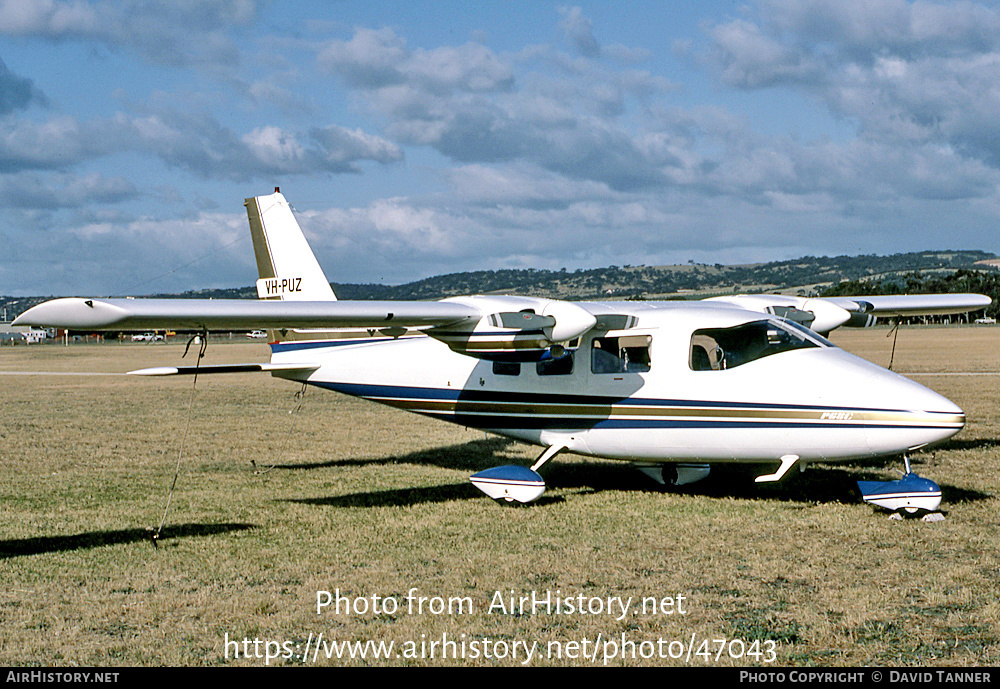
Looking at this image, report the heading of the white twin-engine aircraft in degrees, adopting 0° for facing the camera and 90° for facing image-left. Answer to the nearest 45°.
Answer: approximately 315°
